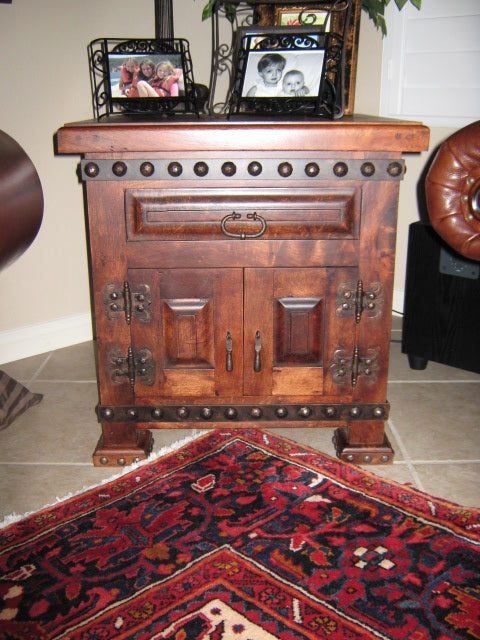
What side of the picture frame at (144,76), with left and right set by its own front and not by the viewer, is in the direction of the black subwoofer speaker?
left

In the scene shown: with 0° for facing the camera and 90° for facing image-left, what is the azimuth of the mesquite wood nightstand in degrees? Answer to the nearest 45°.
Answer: approximately 0°

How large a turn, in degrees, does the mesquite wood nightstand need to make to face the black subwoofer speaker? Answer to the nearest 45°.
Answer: approximately 135° to its left

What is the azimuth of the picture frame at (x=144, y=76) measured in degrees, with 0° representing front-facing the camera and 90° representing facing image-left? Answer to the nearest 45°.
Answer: approximately 0°
